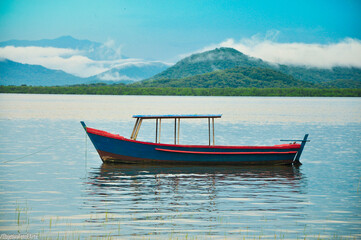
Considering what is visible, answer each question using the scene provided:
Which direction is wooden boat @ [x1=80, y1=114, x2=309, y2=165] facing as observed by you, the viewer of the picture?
facing to the left of the viewer

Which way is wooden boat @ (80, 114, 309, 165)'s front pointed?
to the viewer's left
